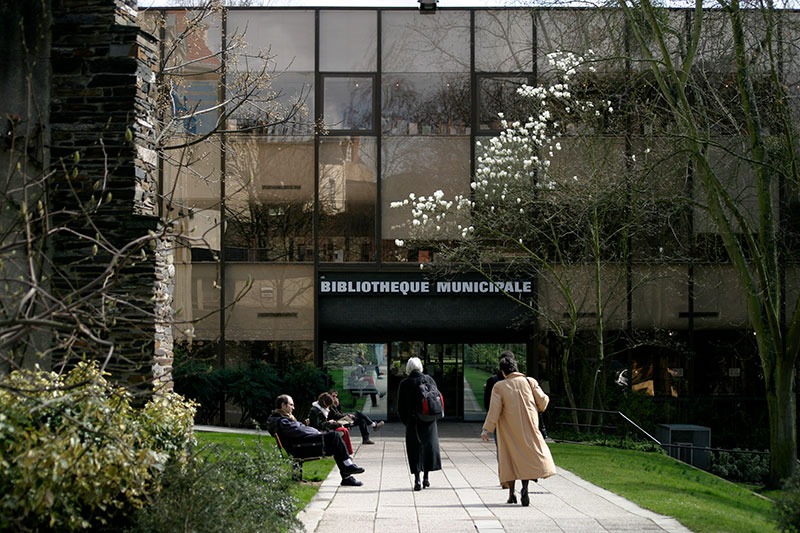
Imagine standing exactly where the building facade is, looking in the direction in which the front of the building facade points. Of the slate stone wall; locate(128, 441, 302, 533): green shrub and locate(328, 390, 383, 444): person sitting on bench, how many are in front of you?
3

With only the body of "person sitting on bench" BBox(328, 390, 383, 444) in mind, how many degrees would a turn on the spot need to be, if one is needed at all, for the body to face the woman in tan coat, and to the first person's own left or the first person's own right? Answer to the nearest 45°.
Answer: approximately 90° to the first person's own right

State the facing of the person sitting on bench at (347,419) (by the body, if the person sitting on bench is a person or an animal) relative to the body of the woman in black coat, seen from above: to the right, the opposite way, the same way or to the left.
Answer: to the right

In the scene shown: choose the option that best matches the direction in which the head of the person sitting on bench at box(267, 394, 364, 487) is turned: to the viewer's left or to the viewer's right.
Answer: to the viewer's right

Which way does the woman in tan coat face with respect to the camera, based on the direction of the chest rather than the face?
away from the camera

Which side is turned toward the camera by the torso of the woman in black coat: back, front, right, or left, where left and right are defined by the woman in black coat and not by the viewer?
back

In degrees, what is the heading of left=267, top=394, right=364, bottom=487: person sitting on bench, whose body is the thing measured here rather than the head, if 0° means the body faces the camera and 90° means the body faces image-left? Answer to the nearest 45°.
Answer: approximately 270°

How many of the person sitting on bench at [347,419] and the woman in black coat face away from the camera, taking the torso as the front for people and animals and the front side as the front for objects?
1

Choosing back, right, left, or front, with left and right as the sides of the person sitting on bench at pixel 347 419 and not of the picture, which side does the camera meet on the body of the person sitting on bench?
right

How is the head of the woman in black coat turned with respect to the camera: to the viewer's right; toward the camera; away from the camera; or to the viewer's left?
away from the camera

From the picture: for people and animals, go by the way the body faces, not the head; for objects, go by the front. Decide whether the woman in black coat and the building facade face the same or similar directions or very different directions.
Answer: very different directions

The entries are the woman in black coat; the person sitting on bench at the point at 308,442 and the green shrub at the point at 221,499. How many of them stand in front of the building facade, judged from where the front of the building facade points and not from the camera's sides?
3
